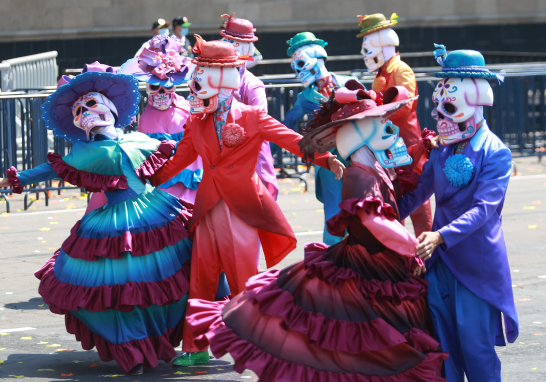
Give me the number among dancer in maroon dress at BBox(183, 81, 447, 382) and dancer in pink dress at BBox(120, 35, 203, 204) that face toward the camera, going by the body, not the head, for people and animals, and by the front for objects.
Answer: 1

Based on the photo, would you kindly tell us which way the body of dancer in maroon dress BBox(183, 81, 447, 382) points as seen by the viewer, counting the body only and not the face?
to the viewer's right

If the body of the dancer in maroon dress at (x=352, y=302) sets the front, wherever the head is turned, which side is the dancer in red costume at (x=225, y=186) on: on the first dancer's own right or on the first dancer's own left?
on the first dancer's own left

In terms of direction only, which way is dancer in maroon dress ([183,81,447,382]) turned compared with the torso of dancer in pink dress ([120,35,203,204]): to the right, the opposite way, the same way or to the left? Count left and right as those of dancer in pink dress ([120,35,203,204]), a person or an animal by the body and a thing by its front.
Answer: to the left

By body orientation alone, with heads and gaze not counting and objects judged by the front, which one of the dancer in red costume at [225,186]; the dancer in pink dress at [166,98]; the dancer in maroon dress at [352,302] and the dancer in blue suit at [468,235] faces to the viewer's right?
the dancer in maroon dress at [352,302]

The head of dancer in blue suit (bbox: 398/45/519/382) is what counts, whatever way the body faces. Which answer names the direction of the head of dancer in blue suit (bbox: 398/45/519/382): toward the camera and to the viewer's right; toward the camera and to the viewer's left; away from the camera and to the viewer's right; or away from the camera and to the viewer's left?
toward the camera and to the viewer's left

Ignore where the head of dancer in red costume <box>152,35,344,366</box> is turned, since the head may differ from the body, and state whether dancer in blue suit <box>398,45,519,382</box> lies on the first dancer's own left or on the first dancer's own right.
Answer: on the first dancer's own left

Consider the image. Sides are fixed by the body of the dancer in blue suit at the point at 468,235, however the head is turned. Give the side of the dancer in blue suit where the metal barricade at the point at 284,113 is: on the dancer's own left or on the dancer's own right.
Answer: on the dancer's own right

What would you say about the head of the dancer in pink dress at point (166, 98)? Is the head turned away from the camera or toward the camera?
toward the camera

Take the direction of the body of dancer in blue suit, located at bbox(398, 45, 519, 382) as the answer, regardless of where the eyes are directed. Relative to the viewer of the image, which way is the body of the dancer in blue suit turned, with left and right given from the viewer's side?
facing the viewer and to the left of the viewer

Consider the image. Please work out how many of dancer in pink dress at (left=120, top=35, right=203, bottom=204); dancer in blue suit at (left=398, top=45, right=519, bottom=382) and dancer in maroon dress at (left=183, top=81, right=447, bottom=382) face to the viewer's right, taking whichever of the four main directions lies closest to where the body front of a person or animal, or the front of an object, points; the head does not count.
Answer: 1

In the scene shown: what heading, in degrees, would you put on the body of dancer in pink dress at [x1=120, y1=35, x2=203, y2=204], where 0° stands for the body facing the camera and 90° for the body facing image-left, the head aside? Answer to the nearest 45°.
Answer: approximately 0°

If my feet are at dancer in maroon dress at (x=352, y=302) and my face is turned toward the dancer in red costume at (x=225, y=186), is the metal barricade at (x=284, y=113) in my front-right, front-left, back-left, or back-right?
front-right
